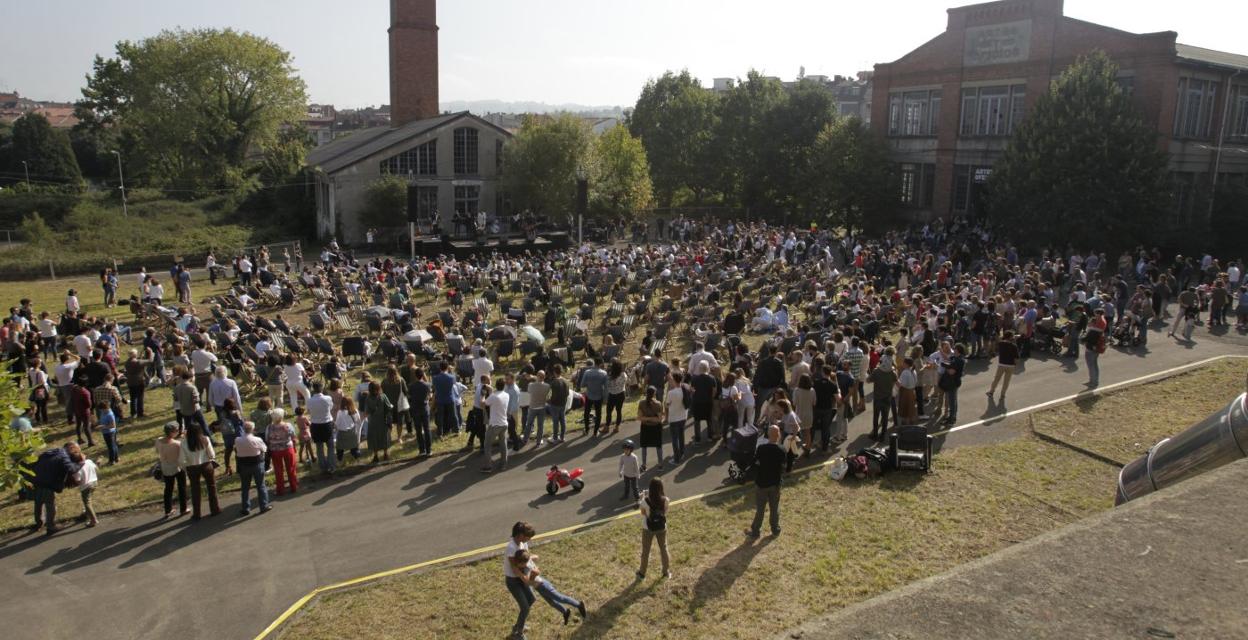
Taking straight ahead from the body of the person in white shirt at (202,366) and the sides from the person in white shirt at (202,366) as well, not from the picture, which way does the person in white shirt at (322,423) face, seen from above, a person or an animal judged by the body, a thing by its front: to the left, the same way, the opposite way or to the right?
the same way

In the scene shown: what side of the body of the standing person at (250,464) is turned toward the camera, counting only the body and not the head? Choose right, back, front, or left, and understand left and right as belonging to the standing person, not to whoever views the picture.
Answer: back

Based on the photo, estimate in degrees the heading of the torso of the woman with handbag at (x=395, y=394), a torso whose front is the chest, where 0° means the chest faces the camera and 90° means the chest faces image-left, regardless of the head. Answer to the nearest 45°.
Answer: approximately 180°

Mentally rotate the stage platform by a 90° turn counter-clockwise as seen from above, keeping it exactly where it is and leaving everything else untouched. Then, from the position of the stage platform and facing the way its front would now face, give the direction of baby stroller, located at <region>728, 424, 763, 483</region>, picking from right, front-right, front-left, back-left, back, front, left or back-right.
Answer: right

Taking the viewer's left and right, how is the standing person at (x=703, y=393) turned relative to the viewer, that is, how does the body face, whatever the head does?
facing away from the viewer

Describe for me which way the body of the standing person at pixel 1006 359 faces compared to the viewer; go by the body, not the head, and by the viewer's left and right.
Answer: facing away from the viewer and to the left of the viewer

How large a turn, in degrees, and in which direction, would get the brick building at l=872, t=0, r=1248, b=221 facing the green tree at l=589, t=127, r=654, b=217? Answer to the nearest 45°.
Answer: approximately 45° to its right

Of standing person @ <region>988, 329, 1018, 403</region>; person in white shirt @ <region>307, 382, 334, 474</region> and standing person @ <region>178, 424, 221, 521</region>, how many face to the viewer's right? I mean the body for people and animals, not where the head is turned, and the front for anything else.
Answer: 0

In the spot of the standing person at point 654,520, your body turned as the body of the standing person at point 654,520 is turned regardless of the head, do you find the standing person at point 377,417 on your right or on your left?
on your left

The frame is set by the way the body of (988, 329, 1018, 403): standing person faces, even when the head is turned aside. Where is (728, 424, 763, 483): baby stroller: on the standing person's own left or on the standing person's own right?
on the standing person's own left

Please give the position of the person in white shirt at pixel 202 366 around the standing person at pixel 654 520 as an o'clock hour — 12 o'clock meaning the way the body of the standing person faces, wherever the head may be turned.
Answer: The person in white shirt is roughly at 10 o'clock from the standing person.

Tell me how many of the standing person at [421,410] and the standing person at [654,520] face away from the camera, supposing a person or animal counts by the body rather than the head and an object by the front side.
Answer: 2

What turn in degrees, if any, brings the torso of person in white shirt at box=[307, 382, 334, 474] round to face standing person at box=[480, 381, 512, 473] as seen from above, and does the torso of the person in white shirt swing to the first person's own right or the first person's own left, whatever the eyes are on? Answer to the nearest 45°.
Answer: approximately 90° to the first person's own right

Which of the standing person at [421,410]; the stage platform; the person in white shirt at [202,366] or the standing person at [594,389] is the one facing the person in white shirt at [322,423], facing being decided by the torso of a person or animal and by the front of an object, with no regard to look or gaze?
the stage platform

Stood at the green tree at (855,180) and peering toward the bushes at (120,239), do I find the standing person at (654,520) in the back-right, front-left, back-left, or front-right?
front-left

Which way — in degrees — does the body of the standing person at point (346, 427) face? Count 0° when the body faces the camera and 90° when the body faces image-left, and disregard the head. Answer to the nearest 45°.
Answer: approximately 180°

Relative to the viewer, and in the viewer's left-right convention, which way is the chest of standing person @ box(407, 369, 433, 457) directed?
facing away from the viewer

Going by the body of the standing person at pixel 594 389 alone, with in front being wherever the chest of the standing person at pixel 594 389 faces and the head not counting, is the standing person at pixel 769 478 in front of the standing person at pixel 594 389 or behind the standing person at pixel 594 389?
behind

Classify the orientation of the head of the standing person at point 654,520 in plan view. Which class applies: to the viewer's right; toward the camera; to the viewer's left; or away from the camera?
away from the camera

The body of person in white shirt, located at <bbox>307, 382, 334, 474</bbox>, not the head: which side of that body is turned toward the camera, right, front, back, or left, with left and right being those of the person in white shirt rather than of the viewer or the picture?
back
